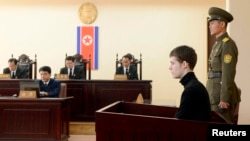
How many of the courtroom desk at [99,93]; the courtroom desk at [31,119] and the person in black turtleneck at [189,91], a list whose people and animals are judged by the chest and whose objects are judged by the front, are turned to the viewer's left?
1

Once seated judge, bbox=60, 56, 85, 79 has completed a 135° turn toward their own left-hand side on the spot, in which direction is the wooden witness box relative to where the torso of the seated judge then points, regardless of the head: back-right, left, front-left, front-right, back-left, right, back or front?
right

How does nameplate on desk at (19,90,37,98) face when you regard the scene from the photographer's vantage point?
facing the viewer

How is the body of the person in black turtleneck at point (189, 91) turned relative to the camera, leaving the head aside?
to the viewer's left

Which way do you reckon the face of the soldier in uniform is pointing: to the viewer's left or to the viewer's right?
to the viewer's left

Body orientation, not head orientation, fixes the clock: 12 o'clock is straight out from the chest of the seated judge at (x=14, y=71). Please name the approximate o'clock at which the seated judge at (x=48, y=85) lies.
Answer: the seated judge at (x=48, y=85) is roughly at 10 o'clock from the seated judge at (x=14, y=71).

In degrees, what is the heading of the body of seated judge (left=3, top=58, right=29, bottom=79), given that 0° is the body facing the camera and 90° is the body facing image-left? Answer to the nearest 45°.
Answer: approximately 45°
